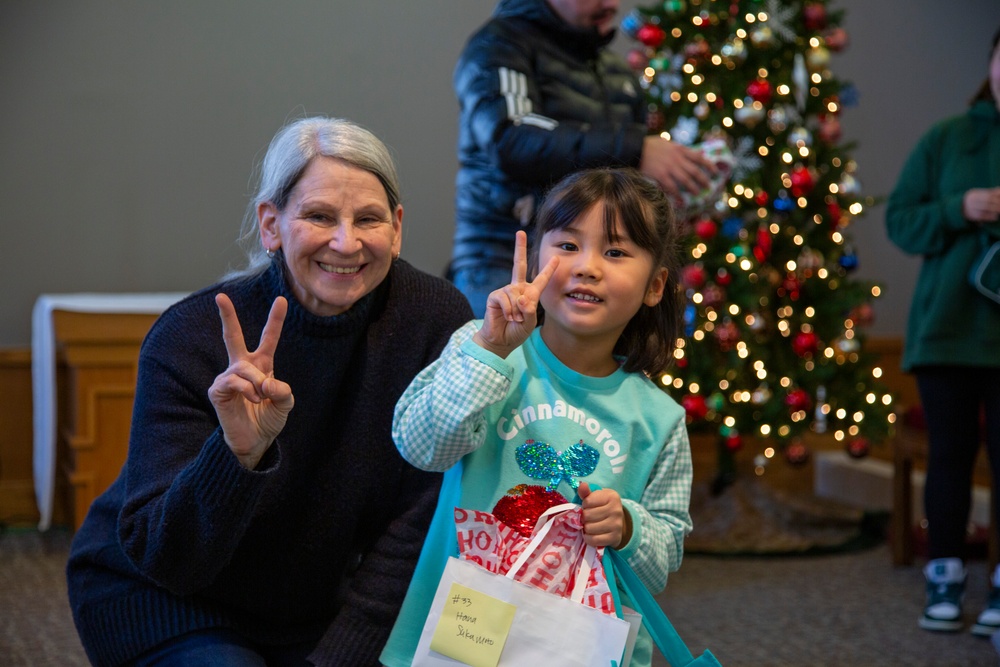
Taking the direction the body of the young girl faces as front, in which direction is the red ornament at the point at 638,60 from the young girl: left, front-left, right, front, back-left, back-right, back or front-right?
back

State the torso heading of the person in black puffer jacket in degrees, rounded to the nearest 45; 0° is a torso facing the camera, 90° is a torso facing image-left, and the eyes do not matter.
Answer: approximately 315°

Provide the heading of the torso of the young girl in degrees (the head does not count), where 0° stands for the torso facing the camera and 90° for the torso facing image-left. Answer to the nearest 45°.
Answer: approximately 0°

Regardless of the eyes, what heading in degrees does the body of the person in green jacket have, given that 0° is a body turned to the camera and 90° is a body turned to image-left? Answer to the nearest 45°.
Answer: approximately 0°

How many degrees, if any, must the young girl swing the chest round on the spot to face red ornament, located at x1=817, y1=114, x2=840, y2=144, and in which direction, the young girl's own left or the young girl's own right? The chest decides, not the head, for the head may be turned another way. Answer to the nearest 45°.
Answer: approximately 180°

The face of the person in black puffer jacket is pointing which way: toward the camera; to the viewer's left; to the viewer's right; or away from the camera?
to the viewer's right
